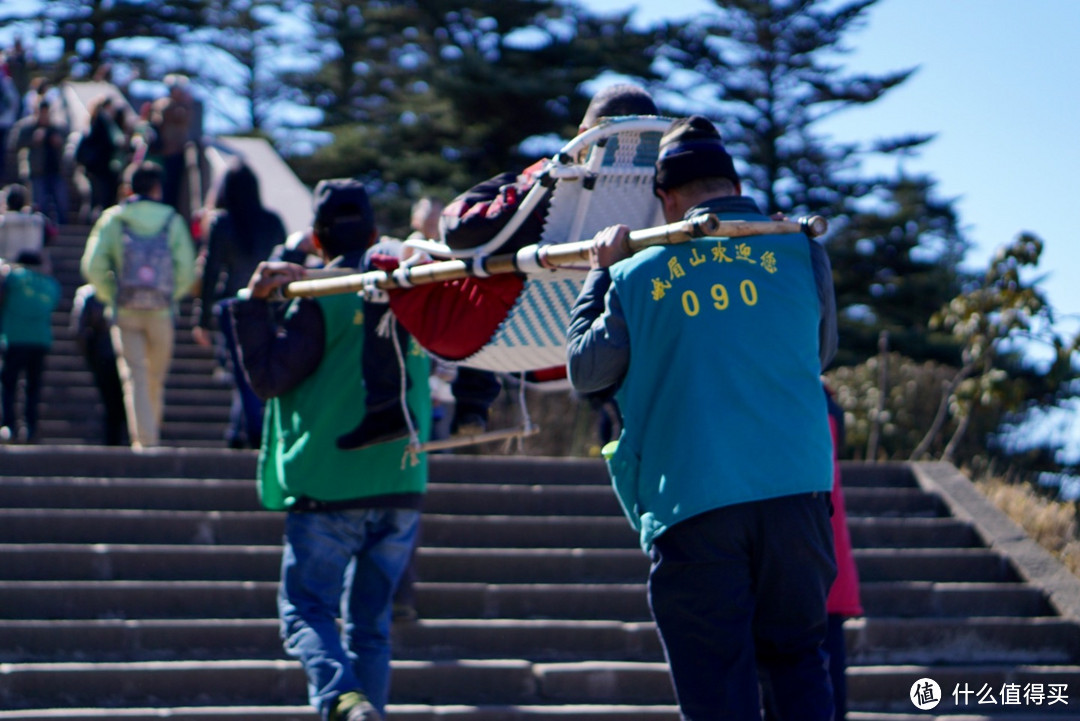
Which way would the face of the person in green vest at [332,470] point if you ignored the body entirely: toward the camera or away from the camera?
away from the camera

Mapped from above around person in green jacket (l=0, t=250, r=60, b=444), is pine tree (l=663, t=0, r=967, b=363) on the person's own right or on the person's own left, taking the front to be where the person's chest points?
on the person's own right

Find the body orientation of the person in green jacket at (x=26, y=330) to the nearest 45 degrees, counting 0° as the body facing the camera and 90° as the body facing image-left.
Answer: approximately 180°

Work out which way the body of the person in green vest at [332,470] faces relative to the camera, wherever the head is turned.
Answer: away from the camera

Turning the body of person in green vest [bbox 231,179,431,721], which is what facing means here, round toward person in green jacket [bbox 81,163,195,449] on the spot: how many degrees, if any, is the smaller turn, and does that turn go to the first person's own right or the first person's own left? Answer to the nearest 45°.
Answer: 0° — they already face them

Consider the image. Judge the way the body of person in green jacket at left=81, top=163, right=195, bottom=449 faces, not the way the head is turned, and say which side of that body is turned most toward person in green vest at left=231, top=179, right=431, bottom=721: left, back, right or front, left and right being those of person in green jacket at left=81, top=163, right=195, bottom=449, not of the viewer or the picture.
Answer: back

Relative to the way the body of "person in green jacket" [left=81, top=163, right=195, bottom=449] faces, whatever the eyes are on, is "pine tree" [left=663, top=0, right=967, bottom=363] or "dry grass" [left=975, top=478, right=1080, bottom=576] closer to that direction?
the pine tree

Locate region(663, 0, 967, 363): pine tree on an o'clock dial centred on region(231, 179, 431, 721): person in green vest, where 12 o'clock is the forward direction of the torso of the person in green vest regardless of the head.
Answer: The pine tree is roughly at 1 o'clock from the person in green vest.

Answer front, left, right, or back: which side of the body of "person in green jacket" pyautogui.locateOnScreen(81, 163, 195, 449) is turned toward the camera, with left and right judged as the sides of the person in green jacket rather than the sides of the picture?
back

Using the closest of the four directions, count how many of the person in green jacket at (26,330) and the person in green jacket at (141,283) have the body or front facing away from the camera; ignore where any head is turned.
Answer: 2

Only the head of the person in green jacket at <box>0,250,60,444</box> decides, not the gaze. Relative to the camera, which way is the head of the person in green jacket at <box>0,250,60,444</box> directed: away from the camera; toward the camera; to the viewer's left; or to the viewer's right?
away from the camera

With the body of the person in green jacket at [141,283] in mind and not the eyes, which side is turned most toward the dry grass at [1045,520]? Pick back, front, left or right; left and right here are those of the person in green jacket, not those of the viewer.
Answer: right
